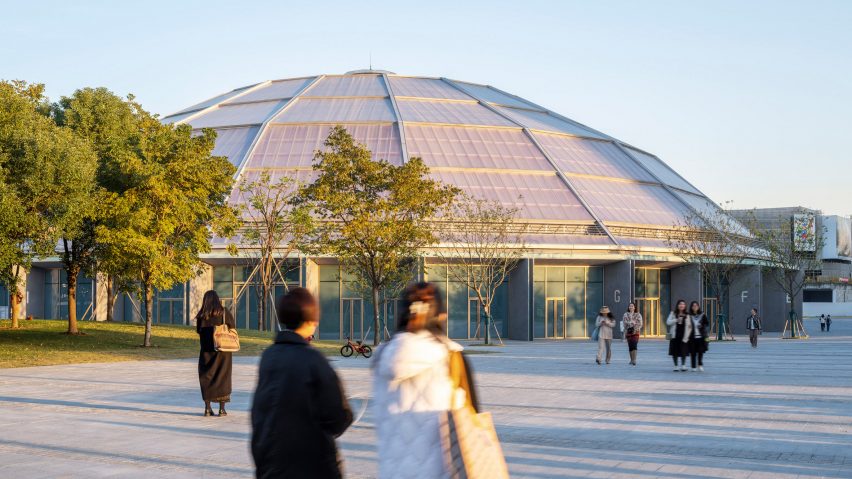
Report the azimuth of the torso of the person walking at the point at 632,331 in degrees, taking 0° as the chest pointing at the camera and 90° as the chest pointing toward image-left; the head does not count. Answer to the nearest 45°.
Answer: approximately 0°

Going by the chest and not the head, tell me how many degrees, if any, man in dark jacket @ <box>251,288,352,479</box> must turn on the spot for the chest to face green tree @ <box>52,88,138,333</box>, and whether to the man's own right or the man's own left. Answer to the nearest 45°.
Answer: approximately 45° to the man's own left

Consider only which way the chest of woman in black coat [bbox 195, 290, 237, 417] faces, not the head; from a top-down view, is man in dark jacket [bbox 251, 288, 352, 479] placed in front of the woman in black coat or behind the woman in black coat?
behind

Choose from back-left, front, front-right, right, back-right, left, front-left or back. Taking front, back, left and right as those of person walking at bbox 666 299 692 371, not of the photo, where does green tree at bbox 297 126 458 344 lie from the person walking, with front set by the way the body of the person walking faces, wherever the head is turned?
back-right

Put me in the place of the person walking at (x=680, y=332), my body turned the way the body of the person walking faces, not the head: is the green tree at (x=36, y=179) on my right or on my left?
on my right

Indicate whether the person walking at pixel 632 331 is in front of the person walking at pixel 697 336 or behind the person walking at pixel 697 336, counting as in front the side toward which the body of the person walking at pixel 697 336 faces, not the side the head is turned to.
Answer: behind

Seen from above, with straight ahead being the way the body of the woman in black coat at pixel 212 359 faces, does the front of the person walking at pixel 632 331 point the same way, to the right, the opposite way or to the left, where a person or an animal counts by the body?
the opposite way

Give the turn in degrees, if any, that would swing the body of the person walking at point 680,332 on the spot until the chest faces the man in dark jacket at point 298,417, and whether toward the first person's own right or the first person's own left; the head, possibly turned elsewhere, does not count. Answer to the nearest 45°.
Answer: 0° — they already face them

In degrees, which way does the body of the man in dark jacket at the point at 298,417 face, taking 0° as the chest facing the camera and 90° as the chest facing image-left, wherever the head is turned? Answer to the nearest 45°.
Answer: approximately 225°

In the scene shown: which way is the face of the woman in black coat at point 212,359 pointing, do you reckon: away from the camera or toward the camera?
away from the camera
